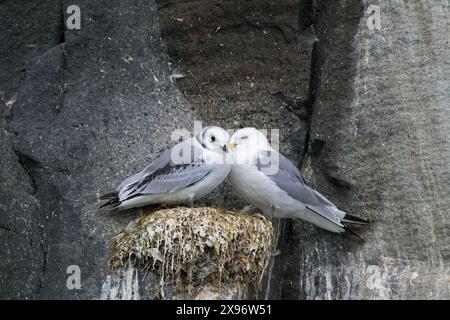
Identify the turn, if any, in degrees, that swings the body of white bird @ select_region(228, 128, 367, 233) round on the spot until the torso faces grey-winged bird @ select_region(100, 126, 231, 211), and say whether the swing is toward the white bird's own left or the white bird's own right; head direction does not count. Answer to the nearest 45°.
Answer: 0° — it already faces it

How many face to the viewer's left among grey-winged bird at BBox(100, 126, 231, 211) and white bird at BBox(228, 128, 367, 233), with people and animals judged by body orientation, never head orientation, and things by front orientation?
1

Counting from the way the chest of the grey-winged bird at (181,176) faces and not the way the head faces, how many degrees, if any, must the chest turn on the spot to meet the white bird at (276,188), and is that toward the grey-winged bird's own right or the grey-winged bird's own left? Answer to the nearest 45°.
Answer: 0° — it already faces it

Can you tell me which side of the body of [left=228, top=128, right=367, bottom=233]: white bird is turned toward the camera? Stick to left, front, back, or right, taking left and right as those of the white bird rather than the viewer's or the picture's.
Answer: left

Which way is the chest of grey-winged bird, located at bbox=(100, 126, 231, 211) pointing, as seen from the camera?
to the viewer's right

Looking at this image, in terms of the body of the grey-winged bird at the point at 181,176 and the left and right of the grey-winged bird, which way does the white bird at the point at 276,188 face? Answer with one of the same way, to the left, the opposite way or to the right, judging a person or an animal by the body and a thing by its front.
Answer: the opposite way
